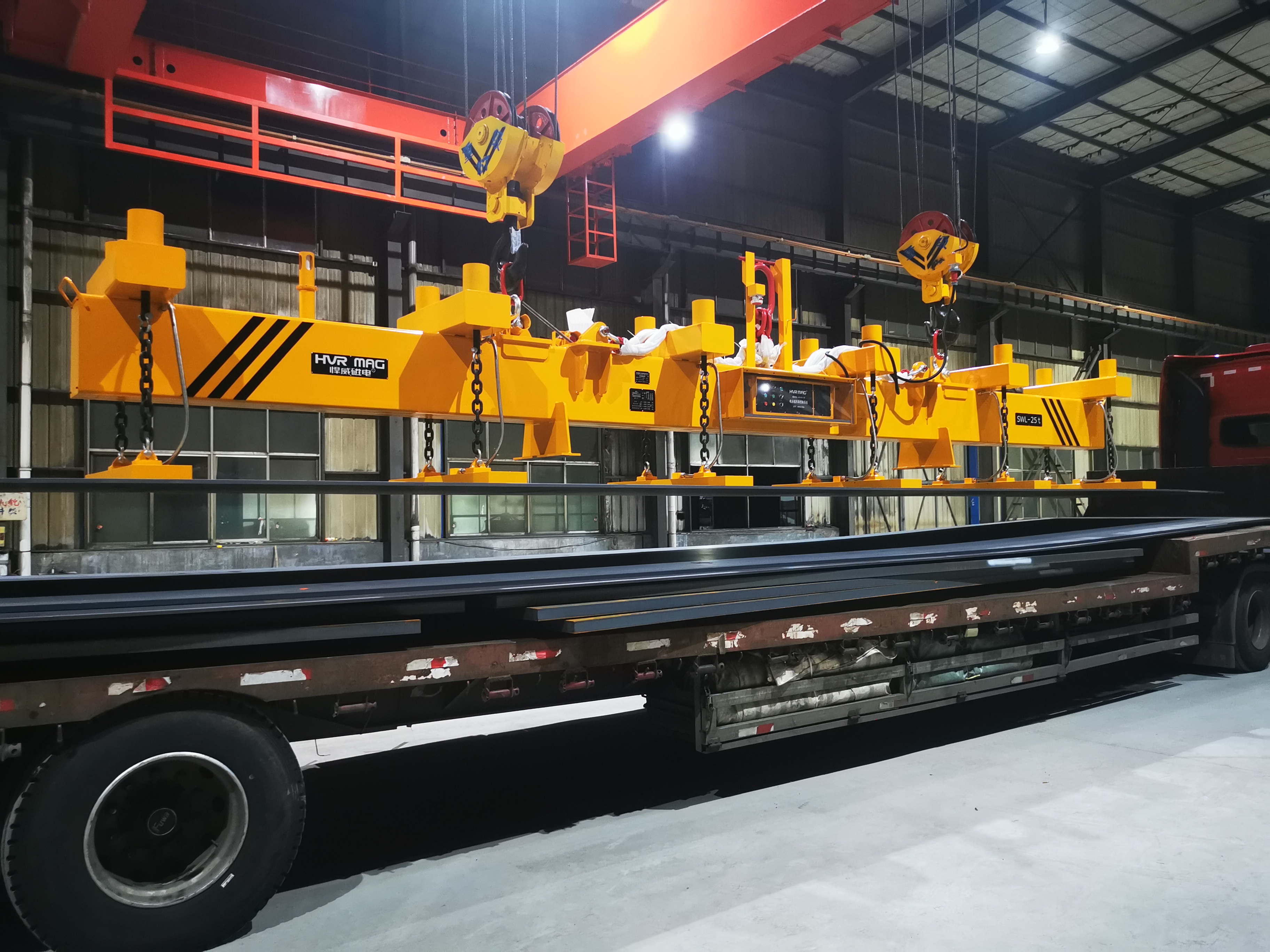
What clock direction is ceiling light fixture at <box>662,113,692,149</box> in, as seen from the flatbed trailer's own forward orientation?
The ceiling light fixture is roughly at 11 o'clock from the flatbed trailer.

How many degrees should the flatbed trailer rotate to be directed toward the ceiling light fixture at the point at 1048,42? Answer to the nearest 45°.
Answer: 0° — it already faces it

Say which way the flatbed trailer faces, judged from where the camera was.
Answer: facing away from the viewer and to the right of the viewer

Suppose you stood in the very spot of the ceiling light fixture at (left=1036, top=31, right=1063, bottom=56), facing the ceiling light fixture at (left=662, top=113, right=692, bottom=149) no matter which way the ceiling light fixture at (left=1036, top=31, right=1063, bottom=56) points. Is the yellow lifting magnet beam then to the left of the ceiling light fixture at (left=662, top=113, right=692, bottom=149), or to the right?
left
